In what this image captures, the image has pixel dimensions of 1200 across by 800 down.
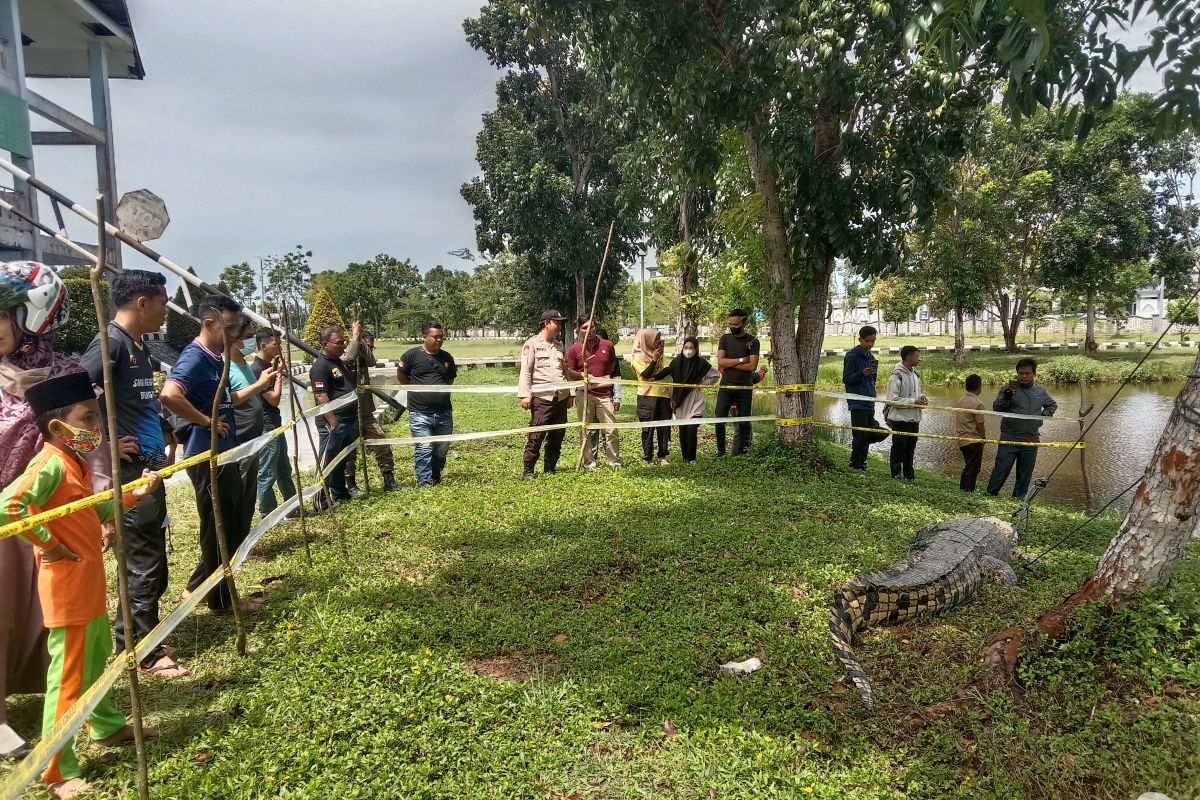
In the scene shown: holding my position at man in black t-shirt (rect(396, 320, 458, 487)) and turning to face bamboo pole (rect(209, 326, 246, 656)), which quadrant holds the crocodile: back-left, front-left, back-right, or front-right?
front-left

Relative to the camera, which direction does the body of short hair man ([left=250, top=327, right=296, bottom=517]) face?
to the viewer's right

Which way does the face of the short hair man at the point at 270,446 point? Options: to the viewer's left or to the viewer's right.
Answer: to the viewer's right

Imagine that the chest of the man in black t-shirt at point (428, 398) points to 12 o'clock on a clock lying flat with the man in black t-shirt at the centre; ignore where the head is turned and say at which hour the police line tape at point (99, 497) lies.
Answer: The police line tape is roughly at 2 o'clock from the man in black t-shirt.

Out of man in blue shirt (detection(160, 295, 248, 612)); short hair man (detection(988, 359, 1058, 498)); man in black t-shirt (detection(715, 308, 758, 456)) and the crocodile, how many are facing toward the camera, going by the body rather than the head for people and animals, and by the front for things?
2

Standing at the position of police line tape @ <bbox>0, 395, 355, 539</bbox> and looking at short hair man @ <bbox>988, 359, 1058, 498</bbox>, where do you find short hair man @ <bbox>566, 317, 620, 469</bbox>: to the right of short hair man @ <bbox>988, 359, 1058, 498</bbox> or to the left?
left

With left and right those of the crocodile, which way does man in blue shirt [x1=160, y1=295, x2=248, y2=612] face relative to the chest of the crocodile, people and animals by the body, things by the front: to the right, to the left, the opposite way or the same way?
the same way

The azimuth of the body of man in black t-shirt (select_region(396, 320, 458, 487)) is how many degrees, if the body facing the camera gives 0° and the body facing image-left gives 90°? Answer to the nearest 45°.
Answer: approximately 315°

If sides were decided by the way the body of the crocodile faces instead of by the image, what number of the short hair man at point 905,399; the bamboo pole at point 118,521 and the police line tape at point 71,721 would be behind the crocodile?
2

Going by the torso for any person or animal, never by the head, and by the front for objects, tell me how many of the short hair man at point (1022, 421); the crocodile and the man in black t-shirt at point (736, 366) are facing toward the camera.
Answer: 2

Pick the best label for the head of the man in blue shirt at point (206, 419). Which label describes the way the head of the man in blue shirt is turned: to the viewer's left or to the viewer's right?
to the viewer's right

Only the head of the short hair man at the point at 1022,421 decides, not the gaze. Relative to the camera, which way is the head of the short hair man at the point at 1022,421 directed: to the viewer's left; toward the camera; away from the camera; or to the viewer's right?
toward the camera

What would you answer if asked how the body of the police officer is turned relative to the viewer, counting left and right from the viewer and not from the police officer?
facing the viewer and to the right of the viewer

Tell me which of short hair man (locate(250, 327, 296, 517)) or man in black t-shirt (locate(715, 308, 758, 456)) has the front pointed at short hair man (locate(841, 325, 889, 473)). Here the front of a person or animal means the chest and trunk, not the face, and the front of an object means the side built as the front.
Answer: short hair man (locate(250, 327, 296, 517))

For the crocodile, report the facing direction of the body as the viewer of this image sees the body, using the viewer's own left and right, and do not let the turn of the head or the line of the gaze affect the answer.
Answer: facing away from the viewer and to the right of the viewer

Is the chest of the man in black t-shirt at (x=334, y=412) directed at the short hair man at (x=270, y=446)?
no

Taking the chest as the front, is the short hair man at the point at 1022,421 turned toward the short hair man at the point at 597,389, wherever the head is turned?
no

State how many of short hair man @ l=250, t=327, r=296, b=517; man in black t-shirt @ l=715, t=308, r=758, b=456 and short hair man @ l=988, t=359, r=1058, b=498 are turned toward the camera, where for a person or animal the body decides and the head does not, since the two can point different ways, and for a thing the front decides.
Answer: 2

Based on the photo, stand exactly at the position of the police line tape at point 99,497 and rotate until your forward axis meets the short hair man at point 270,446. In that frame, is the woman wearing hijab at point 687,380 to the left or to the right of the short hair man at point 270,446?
right

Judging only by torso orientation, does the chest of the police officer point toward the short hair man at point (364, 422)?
no
